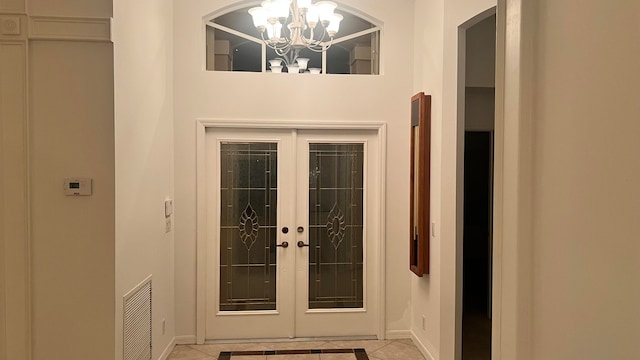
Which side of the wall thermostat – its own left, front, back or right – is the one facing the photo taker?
front

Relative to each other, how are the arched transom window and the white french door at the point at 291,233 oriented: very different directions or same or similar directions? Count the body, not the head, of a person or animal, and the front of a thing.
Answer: same or similar directions

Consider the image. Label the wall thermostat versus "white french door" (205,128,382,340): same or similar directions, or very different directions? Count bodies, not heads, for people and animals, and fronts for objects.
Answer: same or similar directions

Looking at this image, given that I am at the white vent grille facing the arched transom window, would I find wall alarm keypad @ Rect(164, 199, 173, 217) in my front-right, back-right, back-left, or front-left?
front-left

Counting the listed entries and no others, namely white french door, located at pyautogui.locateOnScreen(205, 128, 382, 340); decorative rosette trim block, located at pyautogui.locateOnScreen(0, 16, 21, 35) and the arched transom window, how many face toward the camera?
3

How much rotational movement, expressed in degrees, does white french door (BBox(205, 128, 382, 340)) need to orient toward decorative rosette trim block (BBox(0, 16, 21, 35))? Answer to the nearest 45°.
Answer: approximately 45° to its right

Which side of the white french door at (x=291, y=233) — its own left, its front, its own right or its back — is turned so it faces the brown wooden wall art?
left

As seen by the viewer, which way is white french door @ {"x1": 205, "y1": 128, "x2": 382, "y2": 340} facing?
toward the camera

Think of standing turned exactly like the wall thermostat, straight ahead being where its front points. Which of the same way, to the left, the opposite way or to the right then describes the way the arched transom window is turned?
the same way

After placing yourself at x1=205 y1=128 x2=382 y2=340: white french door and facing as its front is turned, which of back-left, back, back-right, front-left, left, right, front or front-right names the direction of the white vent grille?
front-right

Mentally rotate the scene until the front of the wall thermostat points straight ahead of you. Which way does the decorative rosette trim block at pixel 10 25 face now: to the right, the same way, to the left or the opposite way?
the same way
